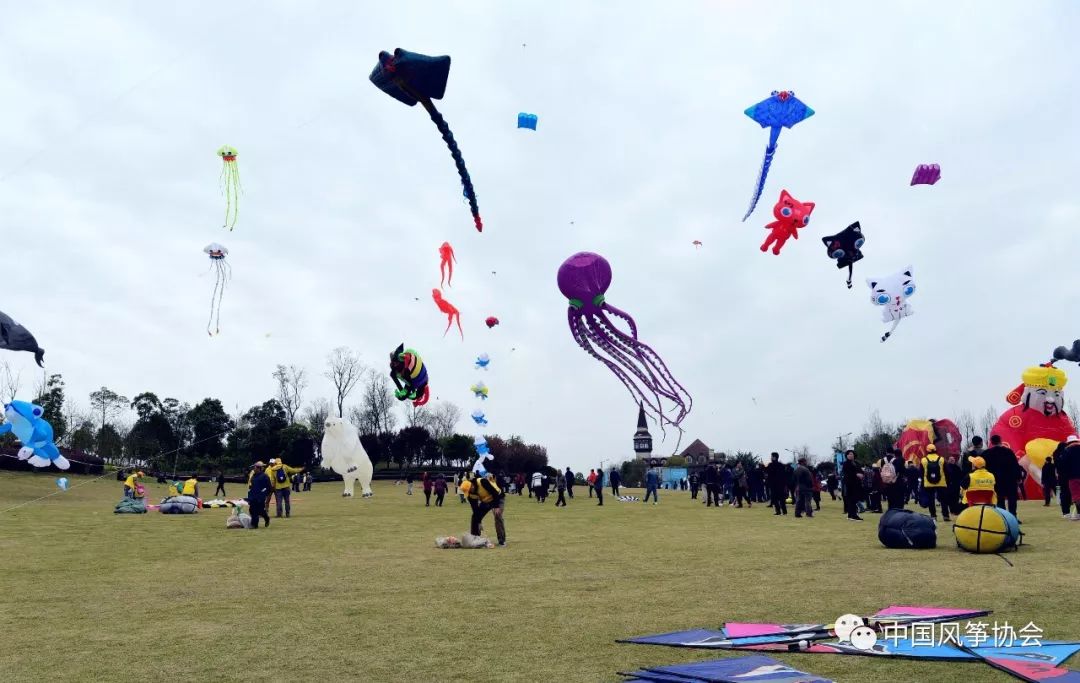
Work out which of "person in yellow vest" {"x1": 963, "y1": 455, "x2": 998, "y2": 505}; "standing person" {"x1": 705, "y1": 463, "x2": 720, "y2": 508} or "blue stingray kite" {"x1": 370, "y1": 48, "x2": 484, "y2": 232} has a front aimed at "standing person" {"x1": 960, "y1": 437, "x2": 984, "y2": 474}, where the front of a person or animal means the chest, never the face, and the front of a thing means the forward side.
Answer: the person in yellow vest

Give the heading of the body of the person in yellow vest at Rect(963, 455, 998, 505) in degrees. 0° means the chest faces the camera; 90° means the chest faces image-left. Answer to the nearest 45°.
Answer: approximately 180°

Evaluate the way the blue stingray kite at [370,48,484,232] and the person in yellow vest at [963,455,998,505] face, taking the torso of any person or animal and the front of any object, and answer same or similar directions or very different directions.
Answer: very different directions

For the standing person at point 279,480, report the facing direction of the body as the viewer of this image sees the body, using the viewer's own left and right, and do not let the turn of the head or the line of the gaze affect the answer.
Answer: facing away from the viewer

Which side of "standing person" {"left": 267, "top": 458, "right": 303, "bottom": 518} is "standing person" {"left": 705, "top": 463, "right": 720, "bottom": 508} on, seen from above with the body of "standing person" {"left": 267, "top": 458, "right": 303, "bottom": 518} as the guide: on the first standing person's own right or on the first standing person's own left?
on the first standing person's own right

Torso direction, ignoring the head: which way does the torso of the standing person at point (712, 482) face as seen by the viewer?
away from the camera

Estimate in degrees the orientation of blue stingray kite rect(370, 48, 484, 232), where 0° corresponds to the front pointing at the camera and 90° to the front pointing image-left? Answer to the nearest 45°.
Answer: approximately 45°

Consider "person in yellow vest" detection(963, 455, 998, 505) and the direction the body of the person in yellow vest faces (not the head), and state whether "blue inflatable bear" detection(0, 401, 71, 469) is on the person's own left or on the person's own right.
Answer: on the person's own left

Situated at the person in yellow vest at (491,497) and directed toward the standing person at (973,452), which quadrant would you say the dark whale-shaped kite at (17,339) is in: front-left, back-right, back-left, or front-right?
back-left
